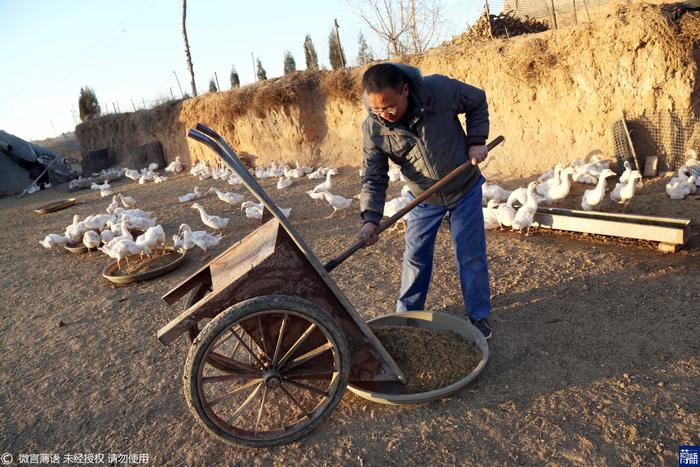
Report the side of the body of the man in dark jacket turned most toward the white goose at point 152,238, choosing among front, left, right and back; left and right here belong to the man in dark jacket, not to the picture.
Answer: right

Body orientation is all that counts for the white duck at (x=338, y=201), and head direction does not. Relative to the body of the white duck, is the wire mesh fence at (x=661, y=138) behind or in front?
behind

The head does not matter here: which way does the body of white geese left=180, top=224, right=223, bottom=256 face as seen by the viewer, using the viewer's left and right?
facing to the left of the viewer

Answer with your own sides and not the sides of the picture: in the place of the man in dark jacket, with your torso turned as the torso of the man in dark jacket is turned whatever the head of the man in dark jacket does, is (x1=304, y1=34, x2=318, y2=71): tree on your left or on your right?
on your right

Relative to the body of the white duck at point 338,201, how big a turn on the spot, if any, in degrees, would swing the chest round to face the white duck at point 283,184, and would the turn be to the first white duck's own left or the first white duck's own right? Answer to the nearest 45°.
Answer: approximately 90° to the first white duck's own right

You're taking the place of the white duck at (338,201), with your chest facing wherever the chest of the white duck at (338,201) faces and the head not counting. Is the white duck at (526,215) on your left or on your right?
on your left

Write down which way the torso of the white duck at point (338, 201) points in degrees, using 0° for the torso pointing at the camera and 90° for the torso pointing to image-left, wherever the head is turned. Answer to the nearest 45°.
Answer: approximately 90°

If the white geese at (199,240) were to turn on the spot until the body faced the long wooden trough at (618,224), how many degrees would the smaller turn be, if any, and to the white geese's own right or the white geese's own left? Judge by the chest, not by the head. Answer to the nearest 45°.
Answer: approximately 135° to the white geese's own left

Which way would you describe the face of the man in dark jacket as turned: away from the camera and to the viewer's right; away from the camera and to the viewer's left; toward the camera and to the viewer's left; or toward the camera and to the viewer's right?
toward the camera and to the viewer's left

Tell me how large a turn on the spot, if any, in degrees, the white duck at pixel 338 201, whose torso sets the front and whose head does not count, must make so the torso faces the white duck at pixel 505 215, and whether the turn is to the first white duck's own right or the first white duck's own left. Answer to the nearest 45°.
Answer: approximately 135° to the first white duck's own left
